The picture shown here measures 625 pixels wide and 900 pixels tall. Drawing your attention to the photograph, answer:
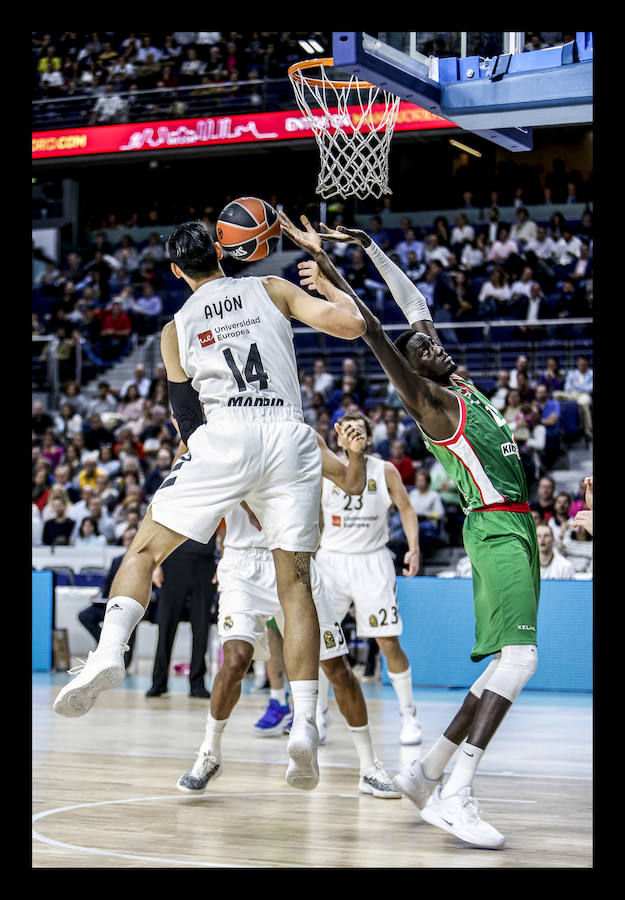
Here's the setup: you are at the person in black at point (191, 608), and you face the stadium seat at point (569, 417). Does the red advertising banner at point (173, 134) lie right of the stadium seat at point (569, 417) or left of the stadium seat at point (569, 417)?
left

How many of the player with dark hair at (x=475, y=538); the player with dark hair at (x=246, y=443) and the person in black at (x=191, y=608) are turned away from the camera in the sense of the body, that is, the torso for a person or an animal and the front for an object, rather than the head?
1

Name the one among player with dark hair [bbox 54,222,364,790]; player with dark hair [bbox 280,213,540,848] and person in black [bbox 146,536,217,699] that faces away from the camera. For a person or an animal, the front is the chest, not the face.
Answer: player with dark hair [bbox 54,222,364,790]

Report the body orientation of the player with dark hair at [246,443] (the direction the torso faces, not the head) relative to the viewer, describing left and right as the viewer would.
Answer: facing away from the viewer

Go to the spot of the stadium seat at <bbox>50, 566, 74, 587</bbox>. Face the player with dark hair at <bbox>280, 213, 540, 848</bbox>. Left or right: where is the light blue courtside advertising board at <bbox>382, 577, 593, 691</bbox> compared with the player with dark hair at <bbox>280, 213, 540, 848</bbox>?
left

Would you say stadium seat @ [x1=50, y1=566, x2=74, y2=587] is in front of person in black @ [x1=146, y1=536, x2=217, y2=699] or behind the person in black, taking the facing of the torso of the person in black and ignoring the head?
behind

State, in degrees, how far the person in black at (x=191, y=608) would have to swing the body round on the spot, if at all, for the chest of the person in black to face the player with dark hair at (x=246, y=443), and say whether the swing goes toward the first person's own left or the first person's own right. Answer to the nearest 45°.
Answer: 0° — they already face them
